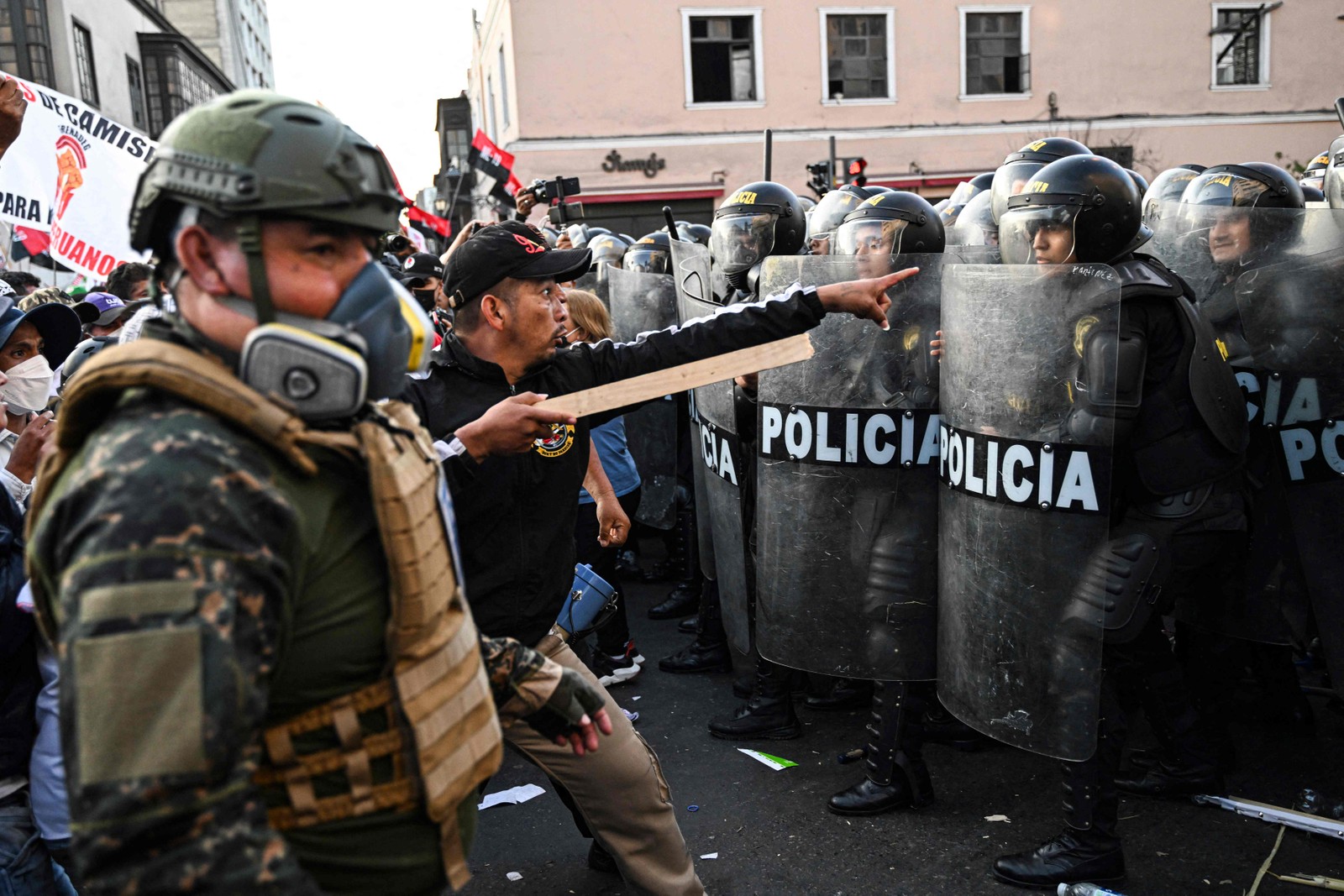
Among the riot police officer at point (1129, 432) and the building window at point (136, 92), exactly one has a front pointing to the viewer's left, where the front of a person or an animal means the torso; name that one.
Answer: the riot police officer

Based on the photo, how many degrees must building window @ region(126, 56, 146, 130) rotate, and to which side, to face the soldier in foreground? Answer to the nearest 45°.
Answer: approximately 45° to its right

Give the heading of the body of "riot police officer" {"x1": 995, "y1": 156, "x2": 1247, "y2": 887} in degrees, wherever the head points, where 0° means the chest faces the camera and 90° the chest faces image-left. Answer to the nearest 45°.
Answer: approximately 90°

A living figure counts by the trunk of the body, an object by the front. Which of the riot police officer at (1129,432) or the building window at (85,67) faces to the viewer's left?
the riot police officer

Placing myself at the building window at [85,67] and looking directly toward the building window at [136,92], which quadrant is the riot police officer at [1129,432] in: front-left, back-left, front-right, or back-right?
back-right

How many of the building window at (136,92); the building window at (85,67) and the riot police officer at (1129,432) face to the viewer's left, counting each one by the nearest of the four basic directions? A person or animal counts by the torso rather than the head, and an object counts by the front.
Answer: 1

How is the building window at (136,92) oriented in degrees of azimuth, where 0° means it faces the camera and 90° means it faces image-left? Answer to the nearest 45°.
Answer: approximately 315°

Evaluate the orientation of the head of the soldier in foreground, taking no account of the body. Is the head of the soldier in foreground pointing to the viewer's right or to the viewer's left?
to the viewer's right

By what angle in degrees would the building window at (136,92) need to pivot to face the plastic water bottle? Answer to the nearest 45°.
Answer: approximately 45° to its right

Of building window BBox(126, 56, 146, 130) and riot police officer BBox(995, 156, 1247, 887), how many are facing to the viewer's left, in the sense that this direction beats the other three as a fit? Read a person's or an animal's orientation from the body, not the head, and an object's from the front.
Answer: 1

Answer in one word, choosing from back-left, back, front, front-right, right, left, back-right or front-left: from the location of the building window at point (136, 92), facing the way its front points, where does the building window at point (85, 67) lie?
front-right
